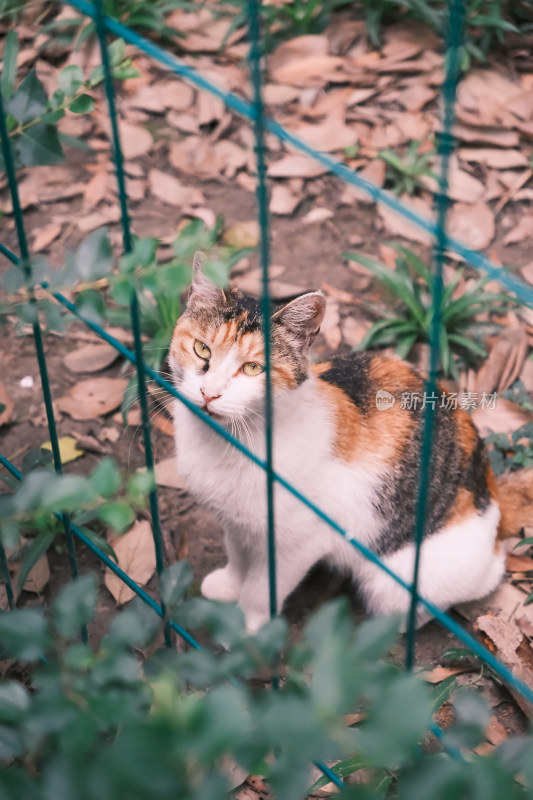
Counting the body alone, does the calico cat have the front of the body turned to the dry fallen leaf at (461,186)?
no

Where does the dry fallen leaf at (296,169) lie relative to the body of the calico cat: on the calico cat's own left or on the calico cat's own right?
on the calico cat's own right

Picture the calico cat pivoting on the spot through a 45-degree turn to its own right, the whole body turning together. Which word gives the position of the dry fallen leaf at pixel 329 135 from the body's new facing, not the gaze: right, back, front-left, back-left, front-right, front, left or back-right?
right

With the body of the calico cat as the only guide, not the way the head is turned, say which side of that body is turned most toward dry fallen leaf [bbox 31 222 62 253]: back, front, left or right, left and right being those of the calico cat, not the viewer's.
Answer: right

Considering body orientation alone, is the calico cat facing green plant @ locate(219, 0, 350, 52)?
no

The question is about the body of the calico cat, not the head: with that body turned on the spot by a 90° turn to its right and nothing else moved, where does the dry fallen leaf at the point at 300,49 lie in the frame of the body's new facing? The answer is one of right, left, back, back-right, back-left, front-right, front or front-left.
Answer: front-right

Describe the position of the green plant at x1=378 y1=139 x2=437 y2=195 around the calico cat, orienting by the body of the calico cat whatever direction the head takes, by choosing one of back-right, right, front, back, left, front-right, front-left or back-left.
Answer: back-right

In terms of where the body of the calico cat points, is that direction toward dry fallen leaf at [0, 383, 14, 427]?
no

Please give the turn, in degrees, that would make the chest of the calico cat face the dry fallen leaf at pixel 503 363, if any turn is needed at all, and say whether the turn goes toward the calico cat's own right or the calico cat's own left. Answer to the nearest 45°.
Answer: approximately 180°

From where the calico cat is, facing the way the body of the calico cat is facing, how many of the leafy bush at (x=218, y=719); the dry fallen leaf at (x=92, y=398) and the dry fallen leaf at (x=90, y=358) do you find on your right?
2

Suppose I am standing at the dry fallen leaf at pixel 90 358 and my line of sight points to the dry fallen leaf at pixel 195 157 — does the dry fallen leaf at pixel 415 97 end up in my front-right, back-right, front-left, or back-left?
front-right

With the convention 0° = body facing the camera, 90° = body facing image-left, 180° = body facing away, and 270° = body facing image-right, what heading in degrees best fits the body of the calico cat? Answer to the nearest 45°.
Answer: approximately 45°

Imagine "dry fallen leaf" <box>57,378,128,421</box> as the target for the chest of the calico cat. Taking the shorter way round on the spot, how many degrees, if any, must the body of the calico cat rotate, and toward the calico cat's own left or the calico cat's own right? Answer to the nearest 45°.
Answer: approximately 90° to the calico cat's own right

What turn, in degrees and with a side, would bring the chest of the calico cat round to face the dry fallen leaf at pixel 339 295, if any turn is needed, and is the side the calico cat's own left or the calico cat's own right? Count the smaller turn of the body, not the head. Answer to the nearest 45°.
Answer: approximately 135° to the calico cat's own right

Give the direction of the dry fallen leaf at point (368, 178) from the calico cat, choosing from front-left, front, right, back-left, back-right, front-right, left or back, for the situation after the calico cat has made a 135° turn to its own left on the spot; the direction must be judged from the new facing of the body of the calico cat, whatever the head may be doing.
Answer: left

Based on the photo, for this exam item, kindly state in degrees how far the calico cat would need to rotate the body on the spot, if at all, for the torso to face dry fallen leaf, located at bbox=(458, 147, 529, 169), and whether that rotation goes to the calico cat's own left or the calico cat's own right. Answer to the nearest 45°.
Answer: approximately 135° to the calico cat's own right

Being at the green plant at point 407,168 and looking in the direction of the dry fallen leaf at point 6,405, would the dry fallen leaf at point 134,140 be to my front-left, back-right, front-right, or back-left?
front-right

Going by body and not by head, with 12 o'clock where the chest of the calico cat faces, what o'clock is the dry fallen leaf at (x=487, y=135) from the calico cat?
The dry fallen leaf is roughly at 5 o'clock from the calico cat.

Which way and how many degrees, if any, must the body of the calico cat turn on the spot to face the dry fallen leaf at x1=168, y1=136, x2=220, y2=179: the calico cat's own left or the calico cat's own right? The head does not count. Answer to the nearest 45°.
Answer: approximately 135° to the calico cat's own right
